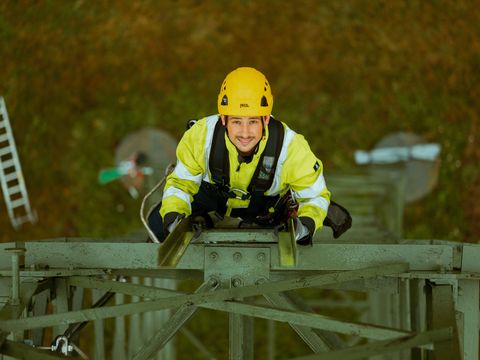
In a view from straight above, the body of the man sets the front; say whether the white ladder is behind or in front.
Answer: behind

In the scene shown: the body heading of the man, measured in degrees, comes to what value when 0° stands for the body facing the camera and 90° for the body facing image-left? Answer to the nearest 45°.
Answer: approximately 0°

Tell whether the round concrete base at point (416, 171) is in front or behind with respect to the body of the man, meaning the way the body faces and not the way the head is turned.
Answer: behind
